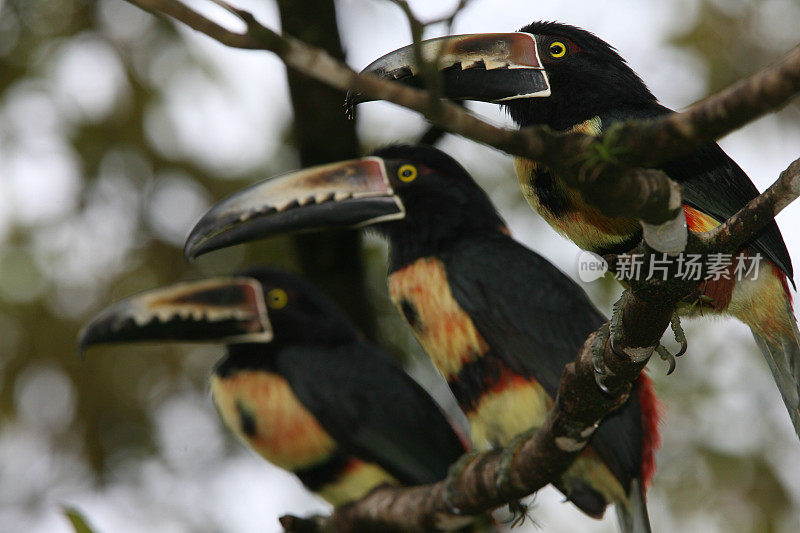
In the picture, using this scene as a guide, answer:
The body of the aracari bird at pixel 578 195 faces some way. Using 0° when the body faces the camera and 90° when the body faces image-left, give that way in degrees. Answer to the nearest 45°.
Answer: approximately 90°

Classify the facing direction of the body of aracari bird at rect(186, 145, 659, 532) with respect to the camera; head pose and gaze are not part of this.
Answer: to the viewer's left

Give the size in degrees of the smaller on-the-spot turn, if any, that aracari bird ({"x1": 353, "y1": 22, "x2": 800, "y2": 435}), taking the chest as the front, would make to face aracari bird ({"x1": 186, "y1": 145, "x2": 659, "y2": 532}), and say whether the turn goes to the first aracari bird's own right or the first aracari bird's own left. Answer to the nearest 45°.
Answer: approximately 45° to the first aracari bird's own right

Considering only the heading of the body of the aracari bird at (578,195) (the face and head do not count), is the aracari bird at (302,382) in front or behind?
in front

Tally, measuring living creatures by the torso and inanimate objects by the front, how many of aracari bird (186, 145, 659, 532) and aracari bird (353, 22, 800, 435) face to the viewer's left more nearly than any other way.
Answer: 2
